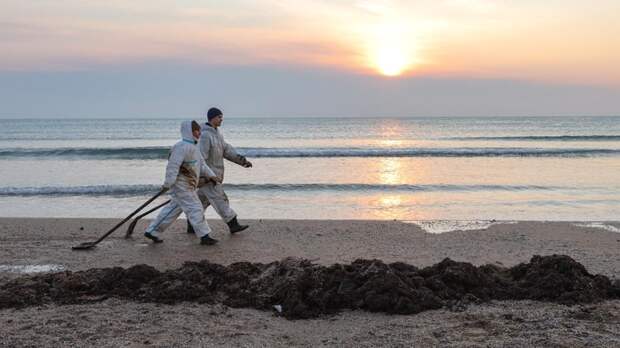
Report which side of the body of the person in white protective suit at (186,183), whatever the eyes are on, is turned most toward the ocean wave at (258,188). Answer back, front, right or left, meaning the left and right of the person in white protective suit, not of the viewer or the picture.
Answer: left

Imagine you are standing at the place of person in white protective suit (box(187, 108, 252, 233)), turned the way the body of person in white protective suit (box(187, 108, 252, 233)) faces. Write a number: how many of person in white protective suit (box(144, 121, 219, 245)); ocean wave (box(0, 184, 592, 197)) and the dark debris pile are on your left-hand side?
1

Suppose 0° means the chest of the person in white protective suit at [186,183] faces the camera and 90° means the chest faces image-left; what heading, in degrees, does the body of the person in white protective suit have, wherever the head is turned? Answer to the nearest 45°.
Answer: approximately 270°

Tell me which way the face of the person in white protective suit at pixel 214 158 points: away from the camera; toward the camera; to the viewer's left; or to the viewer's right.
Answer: to the viewer's right

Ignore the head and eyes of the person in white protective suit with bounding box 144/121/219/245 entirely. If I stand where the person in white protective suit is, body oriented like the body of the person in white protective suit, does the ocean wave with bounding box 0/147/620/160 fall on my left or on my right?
on my left

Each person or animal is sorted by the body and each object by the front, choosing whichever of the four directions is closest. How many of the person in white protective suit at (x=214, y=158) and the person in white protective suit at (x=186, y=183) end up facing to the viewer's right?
2

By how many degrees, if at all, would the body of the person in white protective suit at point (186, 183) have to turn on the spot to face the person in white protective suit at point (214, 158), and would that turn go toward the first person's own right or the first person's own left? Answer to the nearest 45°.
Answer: approximately 45° to the first person's own left

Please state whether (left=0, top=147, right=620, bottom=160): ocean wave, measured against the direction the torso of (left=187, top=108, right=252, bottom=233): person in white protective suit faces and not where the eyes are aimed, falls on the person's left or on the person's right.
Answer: on the person's left

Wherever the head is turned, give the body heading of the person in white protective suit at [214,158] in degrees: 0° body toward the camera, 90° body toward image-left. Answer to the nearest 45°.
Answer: approximately 270°
